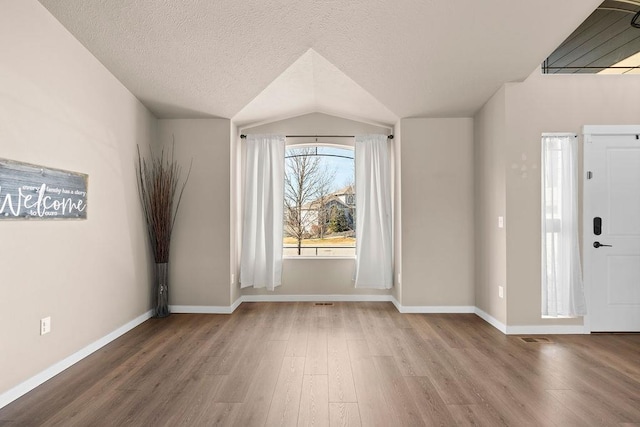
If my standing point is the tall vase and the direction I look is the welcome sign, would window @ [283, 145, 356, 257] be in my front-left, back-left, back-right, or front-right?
back-left

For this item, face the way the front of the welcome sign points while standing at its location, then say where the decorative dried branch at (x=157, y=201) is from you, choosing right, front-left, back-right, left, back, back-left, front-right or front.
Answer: left

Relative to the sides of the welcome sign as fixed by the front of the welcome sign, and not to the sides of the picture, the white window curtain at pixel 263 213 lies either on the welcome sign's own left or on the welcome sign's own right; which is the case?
on the welcome sign's own left

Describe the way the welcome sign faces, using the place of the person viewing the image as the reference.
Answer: facing the viewer and to the right of the viewer

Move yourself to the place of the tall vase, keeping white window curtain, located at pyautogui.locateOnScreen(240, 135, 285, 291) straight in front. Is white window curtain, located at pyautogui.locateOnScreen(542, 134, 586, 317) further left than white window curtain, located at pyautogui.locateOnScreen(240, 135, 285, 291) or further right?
right

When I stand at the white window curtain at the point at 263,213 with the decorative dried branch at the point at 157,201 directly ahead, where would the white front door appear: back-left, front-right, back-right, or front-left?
back-left

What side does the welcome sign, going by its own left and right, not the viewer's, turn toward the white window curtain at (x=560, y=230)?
front

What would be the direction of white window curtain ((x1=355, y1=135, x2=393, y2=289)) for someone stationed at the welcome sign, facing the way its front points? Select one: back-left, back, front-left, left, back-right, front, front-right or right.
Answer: front-left

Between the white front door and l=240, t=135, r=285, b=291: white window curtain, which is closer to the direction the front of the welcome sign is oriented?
the white front door

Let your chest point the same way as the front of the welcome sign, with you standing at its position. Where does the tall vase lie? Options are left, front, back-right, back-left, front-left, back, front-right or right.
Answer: left

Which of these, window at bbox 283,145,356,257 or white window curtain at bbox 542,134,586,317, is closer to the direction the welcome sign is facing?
the white window curtain

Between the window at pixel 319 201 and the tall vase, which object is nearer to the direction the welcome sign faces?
the window

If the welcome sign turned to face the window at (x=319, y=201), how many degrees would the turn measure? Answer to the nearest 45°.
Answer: approximately 45° to its left

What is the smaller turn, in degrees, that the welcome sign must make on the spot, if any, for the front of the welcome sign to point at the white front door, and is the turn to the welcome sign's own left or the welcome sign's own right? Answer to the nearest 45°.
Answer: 0° — it already faces it
